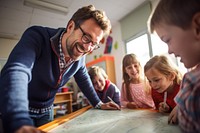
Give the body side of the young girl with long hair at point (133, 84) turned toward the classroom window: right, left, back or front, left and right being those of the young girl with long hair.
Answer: back

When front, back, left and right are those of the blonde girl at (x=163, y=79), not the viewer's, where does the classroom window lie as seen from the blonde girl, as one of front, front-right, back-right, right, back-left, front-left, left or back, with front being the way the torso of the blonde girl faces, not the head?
back-right

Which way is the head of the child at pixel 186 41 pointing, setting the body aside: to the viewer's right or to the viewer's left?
to the viewer's left

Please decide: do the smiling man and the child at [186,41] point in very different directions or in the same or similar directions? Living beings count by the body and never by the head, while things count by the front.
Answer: very different directions

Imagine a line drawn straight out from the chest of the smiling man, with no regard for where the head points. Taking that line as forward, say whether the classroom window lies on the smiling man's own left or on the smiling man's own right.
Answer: on the smiling man's own left

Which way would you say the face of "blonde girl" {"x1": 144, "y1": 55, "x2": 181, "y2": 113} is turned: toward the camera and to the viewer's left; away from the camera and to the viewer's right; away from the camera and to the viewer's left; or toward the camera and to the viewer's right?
toward the camera and to the viewer's left

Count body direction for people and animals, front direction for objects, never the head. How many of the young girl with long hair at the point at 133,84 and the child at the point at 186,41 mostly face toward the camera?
1

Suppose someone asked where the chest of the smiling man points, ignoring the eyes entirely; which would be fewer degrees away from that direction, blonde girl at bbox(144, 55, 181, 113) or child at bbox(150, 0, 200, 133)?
the child

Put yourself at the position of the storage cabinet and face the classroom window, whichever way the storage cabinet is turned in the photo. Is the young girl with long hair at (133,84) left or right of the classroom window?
right

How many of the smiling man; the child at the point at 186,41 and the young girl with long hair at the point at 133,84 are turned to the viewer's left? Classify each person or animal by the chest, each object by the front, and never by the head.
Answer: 1
